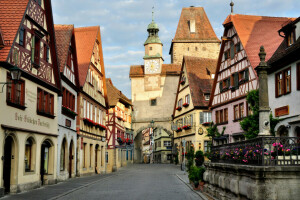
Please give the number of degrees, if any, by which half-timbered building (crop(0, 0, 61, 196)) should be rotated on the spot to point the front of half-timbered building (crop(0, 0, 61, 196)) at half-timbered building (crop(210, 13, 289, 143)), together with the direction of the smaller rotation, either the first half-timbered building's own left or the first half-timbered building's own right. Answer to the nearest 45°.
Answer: approximately 90° to the first half-timbered building's own left

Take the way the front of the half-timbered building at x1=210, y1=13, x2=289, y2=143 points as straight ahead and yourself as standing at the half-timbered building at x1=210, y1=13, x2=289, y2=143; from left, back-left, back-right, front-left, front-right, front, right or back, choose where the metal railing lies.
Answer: front-left

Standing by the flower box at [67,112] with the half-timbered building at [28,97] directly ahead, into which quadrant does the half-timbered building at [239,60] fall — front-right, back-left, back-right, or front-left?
back-left

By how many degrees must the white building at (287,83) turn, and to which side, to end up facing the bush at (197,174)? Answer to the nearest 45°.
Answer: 0° — it already faces it

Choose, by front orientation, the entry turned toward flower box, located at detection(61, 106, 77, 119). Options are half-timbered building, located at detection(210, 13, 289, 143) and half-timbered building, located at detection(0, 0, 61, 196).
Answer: half-timbered building, located at detection(210, 13, 289, 143)

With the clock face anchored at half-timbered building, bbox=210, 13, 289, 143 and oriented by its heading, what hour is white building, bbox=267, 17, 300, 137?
The white building is roughly at 10 o'clock from the half-timbered building.

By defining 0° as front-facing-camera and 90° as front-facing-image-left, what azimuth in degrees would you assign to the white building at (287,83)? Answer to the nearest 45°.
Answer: approximately 45°

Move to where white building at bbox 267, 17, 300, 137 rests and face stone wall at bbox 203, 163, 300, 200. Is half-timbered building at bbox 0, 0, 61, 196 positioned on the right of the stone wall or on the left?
right

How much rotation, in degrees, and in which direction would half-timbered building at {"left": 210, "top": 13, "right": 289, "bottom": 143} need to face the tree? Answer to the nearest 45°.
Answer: approximately 45° to its left

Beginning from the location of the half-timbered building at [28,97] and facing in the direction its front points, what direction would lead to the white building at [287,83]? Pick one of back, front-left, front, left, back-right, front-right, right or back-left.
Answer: front-left

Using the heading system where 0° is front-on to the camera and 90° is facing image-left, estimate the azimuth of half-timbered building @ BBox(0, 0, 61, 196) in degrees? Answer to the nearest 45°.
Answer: approximately 315°

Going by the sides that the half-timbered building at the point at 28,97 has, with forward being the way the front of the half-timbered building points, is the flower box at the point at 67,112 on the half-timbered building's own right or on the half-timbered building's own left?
on the half-timbered building's own left

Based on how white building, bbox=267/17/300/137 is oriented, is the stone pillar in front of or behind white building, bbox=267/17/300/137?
in front
